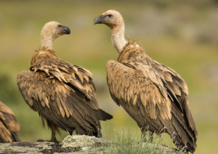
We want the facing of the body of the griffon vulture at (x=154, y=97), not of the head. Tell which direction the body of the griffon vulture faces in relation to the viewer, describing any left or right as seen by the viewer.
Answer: facing away from the viewer and to the left of the viewer

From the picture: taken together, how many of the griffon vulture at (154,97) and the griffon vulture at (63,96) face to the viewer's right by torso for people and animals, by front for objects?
0

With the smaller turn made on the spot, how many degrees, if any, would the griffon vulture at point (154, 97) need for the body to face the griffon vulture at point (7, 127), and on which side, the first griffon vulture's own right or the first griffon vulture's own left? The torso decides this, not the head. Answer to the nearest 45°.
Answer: approximately 45° to the first griffon vulture's own left

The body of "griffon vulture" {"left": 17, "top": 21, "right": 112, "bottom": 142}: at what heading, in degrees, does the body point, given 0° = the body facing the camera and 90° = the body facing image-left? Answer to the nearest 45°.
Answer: approximately 135°

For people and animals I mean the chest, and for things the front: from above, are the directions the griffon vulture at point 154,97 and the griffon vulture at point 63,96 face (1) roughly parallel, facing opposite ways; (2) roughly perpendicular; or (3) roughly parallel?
roughly parallel

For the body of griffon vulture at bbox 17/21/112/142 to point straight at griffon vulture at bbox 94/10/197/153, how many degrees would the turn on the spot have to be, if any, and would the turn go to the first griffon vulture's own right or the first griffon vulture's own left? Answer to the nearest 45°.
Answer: approximately 135° to the first griffon vulture's own right
